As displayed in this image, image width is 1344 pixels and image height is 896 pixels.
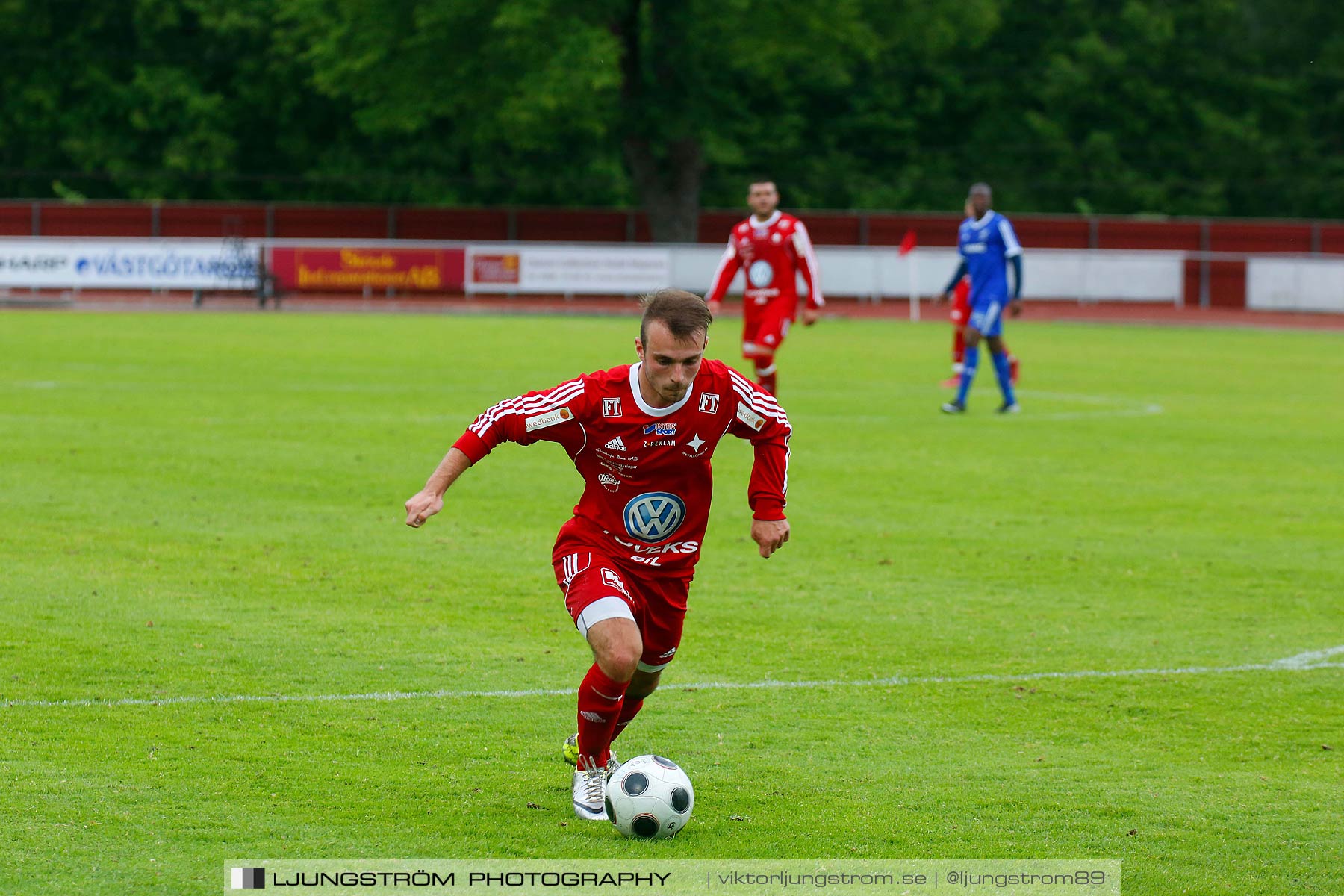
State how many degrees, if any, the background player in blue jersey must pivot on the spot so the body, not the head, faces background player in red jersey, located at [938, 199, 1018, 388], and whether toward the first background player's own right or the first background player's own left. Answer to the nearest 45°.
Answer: approximately 135° to the first background player's own right

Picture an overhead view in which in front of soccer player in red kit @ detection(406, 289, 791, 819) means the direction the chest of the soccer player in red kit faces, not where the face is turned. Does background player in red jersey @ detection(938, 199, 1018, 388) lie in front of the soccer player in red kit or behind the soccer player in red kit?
behind

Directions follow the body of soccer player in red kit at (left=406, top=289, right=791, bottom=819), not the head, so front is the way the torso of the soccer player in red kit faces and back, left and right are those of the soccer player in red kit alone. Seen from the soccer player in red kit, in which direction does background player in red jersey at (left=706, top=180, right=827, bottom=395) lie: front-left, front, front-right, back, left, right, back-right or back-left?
back

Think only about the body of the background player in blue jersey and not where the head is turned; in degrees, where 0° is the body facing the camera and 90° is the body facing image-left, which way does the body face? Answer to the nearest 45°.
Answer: approximately 45°

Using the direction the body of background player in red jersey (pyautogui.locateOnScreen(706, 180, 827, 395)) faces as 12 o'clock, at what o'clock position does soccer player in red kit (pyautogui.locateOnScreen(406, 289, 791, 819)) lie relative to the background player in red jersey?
The soccer player in red kit is roughly at 12 o'clock from the background player in red jersey.

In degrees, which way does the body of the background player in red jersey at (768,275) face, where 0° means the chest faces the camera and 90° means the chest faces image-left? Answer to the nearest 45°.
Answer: approximately 0°

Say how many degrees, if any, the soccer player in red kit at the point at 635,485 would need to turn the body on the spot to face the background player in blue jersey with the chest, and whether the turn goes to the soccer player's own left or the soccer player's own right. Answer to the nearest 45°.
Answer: approximately 180°
